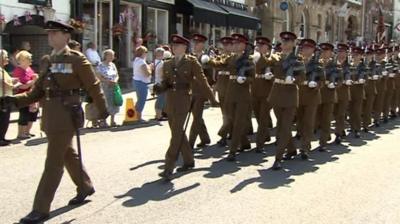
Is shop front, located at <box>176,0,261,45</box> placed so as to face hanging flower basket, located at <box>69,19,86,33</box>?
no

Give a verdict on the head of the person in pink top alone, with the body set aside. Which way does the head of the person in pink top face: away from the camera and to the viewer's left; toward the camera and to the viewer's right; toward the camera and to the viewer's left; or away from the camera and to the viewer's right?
toward the camera and to the viewer's right

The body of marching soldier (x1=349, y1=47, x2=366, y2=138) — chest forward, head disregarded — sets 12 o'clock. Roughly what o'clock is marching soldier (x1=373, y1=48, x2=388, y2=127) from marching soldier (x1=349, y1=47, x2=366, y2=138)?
marching soldier (x1=373, y1=48, x2=388, y2=127) is roughly at 5 o'clock from marching soldier (x1=349, y1=47, x2=366, y2=138).

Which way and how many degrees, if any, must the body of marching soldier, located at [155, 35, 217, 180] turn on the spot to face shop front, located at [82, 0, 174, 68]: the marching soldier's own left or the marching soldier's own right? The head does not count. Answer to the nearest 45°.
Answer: approximately 135° to the marching soldier's own right

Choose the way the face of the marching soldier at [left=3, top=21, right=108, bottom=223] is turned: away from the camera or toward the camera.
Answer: toward the camera

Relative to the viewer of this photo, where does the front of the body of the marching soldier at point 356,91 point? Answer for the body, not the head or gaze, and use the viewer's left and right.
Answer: facing the viewer and to the left of the viewer

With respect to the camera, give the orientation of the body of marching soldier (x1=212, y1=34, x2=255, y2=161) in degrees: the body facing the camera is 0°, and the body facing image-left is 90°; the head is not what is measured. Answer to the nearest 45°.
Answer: approximately 45°

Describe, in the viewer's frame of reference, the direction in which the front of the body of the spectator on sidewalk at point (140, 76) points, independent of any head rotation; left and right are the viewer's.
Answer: facing to the right of the viewer

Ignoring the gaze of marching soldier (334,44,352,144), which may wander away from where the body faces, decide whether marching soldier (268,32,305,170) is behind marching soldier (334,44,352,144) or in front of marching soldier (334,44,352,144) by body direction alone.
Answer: in front

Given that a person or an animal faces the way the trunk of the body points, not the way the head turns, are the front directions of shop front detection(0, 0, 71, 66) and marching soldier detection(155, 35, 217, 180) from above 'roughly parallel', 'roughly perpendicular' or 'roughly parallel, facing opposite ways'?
roughly perpendicular

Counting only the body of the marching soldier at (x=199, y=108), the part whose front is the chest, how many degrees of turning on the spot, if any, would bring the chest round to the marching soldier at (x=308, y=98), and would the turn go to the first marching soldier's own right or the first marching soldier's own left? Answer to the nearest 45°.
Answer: approximately 135° to the first marching soldier's own left
